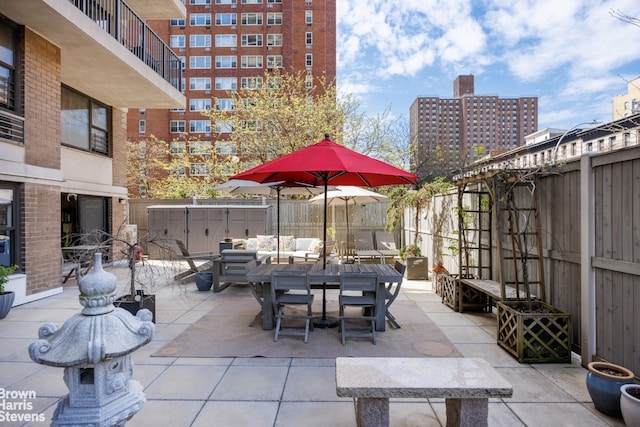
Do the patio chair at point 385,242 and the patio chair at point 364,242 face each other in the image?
no

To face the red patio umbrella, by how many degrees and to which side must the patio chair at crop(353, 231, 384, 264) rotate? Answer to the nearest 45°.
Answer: approximately 45° to its right

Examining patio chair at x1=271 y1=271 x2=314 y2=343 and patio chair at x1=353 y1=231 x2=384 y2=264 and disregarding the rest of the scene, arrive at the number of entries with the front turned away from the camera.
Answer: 1

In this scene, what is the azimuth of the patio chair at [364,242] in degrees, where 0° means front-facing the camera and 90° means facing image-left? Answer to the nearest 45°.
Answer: approximately 315°

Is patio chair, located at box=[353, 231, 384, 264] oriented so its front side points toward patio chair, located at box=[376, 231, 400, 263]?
no

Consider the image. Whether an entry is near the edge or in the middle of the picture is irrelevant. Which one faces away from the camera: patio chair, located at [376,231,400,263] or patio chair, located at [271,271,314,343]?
patio chair, located at [271,271,314,343]

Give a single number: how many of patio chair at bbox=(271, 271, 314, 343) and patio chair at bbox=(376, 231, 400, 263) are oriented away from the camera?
1

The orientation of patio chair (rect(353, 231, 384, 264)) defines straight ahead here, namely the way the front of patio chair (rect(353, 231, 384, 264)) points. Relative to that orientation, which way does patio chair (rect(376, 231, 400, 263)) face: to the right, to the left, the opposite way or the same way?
the same way

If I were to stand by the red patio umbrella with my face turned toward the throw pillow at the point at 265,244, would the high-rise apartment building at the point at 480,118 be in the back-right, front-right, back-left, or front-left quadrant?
front-right

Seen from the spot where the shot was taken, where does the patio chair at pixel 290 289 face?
facing away from the viewer

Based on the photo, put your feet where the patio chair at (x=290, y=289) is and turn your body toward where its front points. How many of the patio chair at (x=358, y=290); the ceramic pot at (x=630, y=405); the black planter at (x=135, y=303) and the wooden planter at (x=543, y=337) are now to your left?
1

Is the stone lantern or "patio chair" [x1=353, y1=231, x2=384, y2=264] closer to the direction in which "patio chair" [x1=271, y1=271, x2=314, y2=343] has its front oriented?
the patio chair

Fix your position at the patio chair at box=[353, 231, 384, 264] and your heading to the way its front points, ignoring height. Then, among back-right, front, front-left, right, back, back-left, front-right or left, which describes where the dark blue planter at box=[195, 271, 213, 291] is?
right

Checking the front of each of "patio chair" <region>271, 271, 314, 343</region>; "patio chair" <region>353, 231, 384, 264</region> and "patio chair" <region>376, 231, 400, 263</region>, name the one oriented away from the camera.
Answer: "patio chair" <region>271, 271, 314, 343</region>

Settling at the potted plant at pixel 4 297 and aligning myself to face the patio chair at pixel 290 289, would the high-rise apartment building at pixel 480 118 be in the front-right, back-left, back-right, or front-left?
front-left

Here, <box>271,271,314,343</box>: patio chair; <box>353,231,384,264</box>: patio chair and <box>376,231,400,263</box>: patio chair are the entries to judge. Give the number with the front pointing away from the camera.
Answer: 1

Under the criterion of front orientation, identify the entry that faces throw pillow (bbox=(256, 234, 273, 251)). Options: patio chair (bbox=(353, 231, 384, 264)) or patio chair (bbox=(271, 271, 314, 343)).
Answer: patio chair (bbox=(271, 271, 314, 343))
